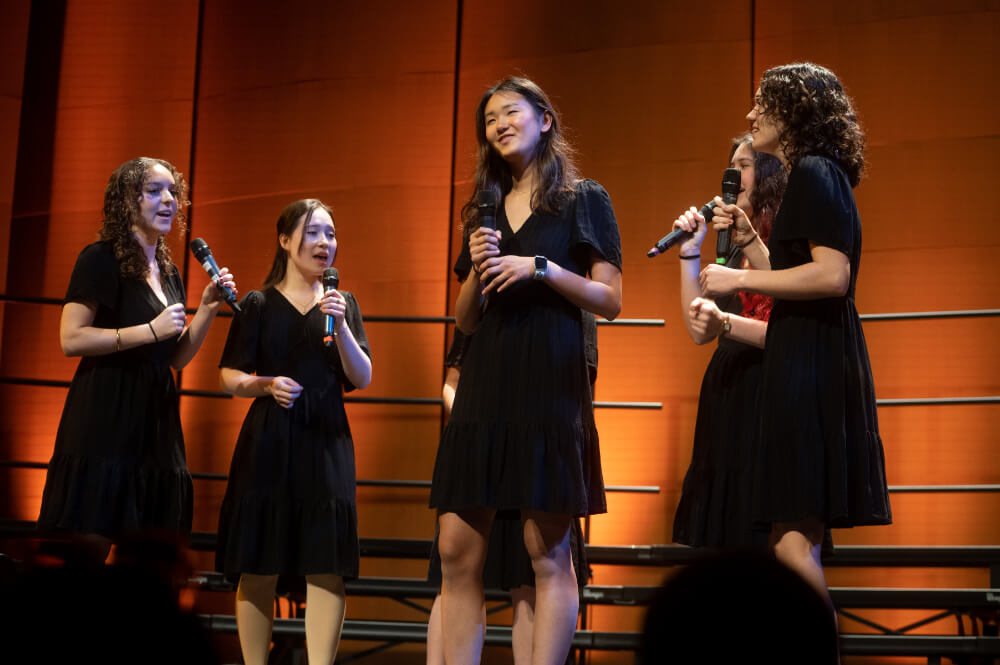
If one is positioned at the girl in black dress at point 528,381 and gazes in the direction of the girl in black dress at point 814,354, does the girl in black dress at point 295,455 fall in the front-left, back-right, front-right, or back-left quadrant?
back-left

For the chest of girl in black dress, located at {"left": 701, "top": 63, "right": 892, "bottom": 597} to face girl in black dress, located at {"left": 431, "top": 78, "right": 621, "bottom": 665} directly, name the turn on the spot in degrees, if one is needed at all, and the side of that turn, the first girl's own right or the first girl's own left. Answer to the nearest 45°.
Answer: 0° — they already face them

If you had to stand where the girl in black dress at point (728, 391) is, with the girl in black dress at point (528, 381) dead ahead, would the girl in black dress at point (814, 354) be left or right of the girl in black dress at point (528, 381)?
left

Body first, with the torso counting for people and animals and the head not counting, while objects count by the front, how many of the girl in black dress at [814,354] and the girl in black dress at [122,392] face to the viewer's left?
1

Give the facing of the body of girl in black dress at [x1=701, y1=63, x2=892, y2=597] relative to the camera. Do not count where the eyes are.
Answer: to the viewer's left

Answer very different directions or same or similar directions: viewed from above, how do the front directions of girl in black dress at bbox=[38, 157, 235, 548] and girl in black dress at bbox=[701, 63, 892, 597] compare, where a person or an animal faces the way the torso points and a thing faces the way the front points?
very different directions

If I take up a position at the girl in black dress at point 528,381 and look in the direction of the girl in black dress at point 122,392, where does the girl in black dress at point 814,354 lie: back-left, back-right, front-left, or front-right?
back-right

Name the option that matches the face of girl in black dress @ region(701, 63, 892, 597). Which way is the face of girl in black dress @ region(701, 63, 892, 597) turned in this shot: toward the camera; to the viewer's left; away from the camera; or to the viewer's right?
to the viewer's left

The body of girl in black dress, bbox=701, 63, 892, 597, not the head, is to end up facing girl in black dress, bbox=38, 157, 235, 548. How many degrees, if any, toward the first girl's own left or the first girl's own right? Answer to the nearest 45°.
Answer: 0° — they already face them

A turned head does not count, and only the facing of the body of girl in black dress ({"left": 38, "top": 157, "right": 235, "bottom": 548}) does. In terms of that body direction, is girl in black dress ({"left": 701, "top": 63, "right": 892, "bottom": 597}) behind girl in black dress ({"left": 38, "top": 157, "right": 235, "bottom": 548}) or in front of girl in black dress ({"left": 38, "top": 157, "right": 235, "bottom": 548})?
in front

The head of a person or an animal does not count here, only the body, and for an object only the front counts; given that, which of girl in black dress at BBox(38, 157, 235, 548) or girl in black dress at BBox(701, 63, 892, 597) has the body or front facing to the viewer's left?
girl in black dress at BBox(701, 63, 892, 597)
